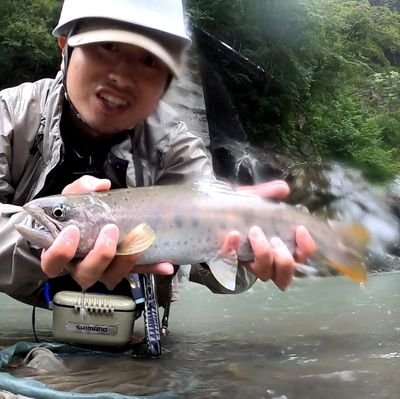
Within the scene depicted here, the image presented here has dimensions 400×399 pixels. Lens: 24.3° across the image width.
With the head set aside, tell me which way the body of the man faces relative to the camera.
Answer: toward the camera

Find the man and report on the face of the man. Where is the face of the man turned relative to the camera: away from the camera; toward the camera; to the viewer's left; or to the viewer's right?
toward the camera
